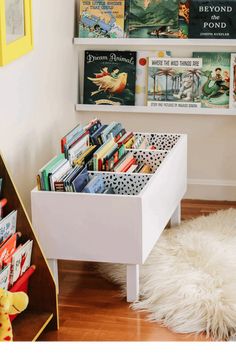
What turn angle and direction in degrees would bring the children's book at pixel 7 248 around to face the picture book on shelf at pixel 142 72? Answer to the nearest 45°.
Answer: approximately 90° to its left

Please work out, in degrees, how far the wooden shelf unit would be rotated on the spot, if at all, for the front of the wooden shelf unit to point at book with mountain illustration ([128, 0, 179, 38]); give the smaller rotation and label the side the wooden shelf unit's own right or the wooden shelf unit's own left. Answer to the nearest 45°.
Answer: approximately 90° to the wooden shelf unit's own left

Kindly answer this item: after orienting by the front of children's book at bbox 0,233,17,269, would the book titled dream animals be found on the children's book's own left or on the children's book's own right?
on the children's book's own left

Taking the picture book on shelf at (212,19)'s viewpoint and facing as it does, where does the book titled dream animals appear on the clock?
The book titled dream animals is roughly at 3 o'clock from the picture book on shelf.

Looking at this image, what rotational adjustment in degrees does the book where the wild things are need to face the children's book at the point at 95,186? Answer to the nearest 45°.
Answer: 0° — it already faces it

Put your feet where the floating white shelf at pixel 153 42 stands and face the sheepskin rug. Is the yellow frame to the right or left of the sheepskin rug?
right

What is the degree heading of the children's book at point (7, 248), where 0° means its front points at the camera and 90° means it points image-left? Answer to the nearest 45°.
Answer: approximately 315°

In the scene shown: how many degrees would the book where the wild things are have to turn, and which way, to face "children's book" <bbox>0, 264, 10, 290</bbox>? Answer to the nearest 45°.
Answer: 0° — it already faces it
